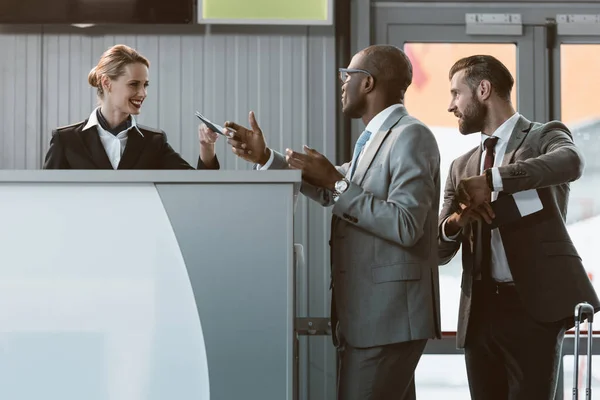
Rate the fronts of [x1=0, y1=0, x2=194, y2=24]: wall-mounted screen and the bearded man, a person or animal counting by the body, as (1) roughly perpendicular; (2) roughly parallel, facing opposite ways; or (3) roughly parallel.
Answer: roughly perpendicular

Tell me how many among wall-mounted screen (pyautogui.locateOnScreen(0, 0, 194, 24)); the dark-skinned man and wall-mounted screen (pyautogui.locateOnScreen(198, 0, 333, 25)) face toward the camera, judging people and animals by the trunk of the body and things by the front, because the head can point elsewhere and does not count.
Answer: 2

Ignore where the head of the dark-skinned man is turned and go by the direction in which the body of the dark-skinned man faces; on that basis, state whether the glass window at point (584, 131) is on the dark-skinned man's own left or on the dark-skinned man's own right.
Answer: on the dark-skinned man's own right

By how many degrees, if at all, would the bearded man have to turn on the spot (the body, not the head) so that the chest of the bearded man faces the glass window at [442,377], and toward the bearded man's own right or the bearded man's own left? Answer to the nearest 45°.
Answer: approximately 135° to the bearded man's own right

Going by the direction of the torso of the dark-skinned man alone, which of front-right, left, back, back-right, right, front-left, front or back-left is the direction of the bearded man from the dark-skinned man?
back-right

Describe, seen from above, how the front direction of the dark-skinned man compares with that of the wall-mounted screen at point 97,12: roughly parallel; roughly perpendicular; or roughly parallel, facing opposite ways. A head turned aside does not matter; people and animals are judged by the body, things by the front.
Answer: roughly perpendicular

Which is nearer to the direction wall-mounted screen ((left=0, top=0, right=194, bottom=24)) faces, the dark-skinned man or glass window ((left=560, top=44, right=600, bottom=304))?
the dark-skinned man

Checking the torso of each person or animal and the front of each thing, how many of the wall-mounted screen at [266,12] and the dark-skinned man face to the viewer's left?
1

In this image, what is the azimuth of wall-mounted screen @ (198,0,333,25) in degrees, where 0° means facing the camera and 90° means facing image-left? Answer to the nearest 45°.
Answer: approximately 0°

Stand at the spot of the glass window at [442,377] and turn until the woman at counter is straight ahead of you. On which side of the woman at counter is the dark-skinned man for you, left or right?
left

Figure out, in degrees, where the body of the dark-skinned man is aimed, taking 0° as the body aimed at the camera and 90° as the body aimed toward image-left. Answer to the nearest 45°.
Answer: approximately 90°

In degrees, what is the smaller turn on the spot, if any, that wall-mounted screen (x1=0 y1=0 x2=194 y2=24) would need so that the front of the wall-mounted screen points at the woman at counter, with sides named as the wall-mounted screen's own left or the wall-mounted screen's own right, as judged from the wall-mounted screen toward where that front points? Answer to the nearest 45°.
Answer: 0° — it already faces them

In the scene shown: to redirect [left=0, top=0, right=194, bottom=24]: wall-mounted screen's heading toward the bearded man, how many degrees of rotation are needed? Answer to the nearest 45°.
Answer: approximately 45° to its left
